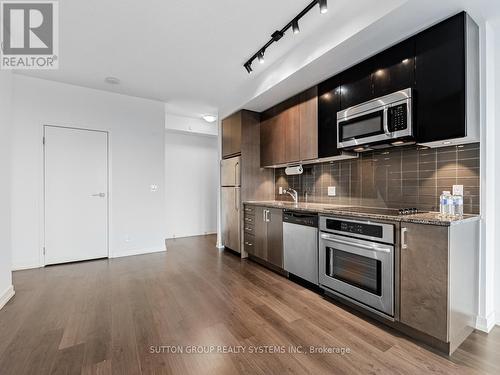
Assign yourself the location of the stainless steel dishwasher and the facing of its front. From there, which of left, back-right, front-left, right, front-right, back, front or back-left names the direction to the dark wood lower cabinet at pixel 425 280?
left

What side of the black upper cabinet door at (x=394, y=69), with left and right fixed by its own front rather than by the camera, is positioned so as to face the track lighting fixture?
front

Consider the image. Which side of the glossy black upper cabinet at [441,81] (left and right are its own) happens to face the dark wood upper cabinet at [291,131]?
right

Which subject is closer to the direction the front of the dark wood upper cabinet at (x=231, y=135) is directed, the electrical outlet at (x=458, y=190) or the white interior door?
the white interior door

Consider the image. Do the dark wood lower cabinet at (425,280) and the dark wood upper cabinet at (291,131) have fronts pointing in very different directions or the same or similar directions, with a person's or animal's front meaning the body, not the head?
same or similar directions

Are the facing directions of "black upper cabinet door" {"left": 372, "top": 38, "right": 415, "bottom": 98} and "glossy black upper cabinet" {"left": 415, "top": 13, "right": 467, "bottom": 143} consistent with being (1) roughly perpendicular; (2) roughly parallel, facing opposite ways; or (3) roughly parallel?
roughly parallel

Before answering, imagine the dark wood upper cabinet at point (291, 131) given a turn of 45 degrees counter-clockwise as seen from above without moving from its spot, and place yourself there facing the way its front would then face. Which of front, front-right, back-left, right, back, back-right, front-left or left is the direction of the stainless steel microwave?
front-left

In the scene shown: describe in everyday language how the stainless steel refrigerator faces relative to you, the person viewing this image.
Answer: facing the viewer and to the left of the viewer

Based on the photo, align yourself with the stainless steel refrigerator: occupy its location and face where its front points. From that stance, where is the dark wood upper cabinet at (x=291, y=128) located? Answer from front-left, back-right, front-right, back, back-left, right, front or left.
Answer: left

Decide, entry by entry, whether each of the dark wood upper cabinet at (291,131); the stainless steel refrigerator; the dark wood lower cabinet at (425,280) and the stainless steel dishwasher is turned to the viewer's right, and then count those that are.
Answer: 0

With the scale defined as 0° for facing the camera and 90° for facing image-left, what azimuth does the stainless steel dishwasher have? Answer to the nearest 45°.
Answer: approximately 45°

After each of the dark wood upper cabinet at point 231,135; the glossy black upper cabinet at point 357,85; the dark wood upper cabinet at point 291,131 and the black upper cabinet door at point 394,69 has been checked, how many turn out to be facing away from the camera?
0
